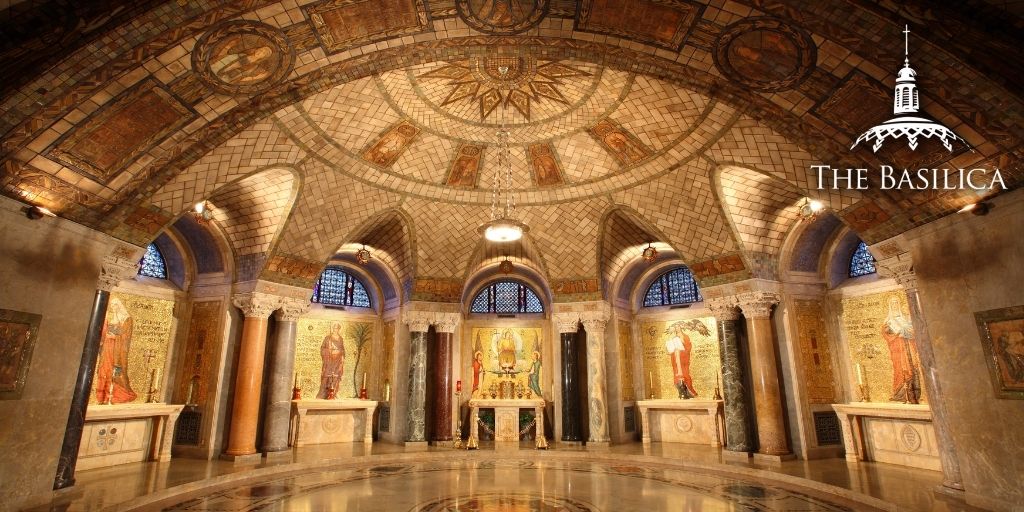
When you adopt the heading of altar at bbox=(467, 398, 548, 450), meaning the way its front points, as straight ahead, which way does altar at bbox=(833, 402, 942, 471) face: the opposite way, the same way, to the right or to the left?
to the right

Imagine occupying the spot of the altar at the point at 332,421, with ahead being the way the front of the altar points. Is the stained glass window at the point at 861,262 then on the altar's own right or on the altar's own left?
on the altar's own left

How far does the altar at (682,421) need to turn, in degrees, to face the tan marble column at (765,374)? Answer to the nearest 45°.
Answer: approximately 45° to its left

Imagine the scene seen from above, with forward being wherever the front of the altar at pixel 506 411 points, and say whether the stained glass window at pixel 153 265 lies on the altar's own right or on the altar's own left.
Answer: on the altar's own right

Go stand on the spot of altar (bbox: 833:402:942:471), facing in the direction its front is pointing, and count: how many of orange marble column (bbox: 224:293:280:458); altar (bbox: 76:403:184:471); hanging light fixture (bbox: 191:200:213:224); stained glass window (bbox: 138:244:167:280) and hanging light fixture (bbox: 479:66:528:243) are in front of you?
5

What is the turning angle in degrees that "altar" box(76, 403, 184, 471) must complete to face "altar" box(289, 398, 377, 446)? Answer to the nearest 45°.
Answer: approximately 45° to its left

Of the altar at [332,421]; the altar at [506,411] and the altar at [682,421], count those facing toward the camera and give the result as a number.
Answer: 3

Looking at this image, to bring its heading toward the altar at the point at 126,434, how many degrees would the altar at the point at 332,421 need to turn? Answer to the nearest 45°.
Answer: approximately 45° to its right

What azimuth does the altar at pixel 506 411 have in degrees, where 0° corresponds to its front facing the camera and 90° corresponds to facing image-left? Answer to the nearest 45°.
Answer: approximately 0°

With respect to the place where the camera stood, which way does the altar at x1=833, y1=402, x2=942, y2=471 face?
facing the viewer and to the left of the viewer

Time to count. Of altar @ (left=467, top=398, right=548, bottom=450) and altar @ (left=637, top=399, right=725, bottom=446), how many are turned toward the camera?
2
